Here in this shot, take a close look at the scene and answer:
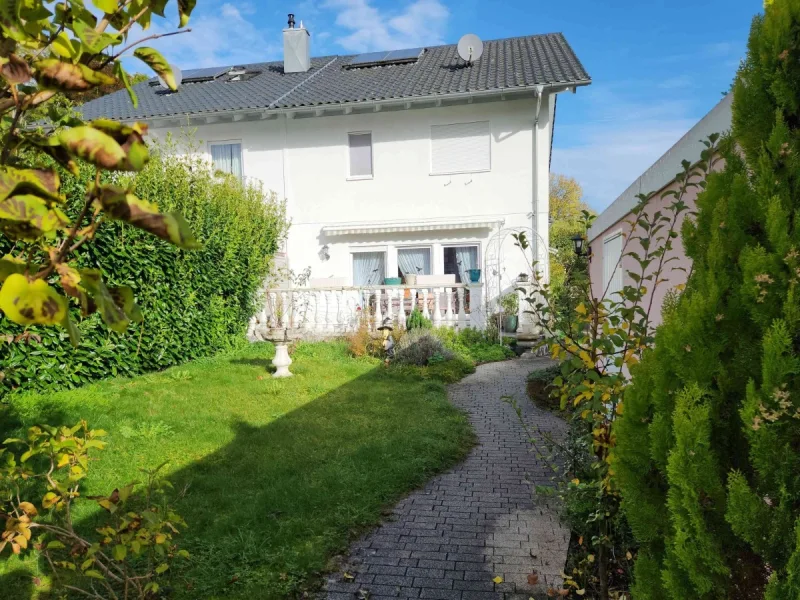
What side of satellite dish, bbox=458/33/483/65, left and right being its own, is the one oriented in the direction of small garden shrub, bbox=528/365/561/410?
front

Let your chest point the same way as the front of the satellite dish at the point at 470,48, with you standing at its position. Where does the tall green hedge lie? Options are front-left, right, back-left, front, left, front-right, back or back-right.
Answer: front-right

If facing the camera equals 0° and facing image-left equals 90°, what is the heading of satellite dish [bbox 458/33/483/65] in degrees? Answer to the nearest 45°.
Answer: approximately 0°

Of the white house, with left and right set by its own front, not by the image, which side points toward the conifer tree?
front

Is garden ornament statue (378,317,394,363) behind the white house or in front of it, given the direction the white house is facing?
in front

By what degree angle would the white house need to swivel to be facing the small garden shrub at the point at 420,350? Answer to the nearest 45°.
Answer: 0° — it already faces it

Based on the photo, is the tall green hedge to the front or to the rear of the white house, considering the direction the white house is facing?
to the front

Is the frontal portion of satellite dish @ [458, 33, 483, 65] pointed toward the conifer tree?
yes
